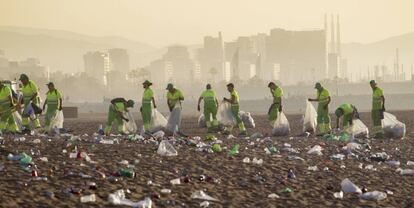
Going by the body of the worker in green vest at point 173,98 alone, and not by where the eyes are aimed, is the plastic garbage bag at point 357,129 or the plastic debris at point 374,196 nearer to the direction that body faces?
the plastic debris

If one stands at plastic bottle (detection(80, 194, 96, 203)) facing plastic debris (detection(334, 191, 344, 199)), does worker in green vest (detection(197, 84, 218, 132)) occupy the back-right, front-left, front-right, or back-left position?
front-left

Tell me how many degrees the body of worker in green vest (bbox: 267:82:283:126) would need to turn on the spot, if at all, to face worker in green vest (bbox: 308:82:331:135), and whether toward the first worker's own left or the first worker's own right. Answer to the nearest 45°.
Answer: approximately 180°

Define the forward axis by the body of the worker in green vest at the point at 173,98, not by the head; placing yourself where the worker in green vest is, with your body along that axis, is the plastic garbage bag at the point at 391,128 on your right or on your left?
on your left

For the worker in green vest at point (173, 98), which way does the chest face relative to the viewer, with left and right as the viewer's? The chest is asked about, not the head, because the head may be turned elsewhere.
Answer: facing the viewer and to the left of the viewer

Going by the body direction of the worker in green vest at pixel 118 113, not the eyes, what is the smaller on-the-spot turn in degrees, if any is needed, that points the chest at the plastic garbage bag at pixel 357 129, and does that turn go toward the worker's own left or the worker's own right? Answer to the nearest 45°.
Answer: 0° — they already face it

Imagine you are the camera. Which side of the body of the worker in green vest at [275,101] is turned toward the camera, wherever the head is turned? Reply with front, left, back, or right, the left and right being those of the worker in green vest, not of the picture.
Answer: left

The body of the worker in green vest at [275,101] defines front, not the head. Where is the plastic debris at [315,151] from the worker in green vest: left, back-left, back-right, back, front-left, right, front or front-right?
left

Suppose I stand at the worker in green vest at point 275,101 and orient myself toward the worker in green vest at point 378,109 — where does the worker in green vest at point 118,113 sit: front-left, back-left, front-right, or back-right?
back-right

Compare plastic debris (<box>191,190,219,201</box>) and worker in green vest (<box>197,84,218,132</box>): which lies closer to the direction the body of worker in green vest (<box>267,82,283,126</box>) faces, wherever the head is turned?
the worker in green vest

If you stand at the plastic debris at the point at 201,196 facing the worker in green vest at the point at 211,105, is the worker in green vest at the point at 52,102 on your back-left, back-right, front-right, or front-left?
front-left

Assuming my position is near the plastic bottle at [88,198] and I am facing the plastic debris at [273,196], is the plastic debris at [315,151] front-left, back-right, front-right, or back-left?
front-left

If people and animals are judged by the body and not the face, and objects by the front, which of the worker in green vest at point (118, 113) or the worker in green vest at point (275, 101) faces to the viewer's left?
the worker in green vest at point (275, 101)
